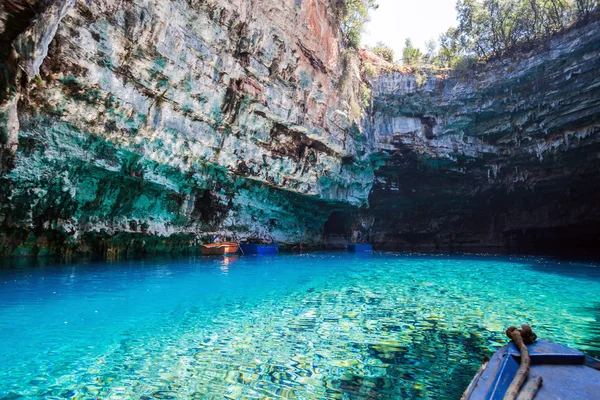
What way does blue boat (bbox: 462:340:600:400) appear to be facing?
away from the camera

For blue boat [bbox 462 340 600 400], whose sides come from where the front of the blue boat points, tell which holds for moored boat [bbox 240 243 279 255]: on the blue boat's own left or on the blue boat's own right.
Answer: on the blue boat's own left

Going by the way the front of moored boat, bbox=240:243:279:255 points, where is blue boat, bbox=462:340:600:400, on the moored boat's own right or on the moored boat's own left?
on the moored boat's own left

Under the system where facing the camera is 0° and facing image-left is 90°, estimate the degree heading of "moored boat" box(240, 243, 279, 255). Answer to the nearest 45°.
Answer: approximately 90°

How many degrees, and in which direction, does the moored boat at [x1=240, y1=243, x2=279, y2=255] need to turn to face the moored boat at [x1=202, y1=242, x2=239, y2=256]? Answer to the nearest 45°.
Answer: approximately 45° to its left
